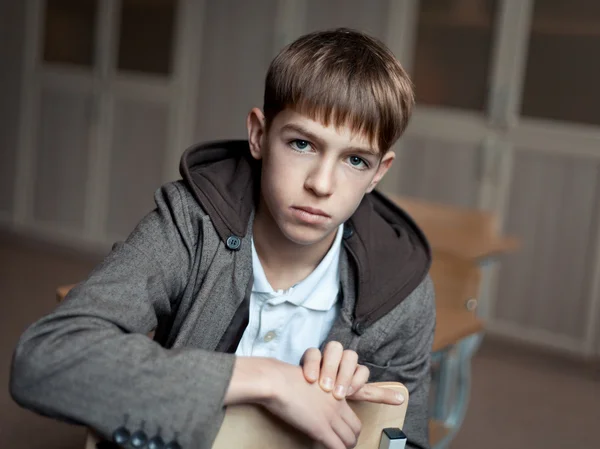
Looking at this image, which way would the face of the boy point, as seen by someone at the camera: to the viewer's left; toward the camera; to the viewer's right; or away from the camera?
toward the camera

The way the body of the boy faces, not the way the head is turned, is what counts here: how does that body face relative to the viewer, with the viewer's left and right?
facing the viewer
